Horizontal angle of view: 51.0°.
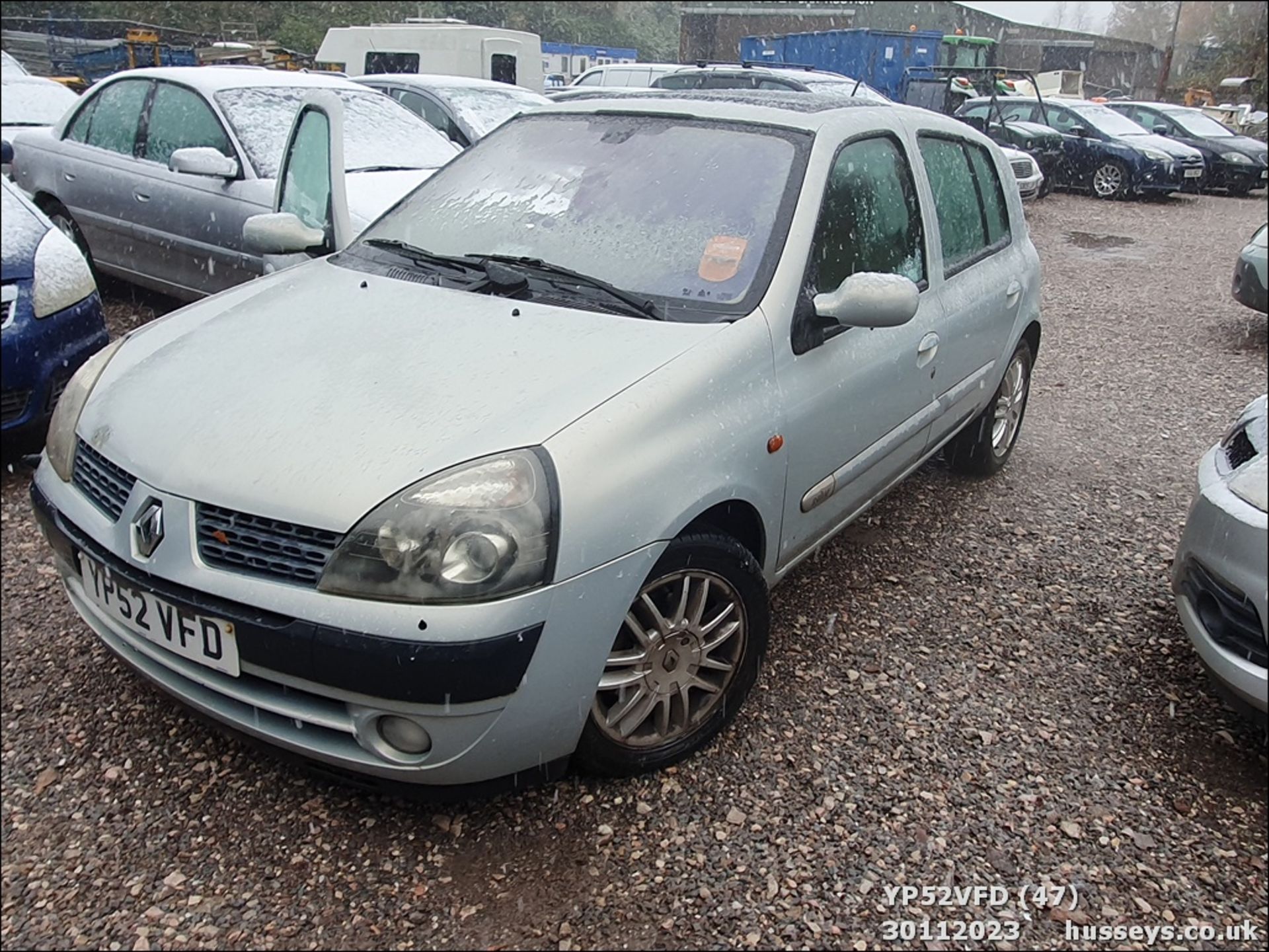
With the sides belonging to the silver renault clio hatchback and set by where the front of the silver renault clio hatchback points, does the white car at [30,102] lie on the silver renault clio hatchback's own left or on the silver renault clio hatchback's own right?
on the silver renault clio hatchback's own right

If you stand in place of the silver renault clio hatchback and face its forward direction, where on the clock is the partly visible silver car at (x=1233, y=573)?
The partly visible silver car is roughly at 8 o'clock from the silver renault clio hatchback.

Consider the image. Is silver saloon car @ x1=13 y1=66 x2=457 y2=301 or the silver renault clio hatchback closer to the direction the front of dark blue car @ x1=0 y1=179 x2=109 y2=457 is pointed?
the silver renault clio hatchback

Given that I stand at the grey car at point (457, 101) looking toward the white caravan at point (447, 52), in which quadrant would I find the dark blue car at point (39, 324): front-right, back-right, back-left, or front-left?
back-left

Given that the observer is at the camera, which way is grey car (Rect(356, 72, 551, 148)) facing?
facing the viewer and to the right of the viewer

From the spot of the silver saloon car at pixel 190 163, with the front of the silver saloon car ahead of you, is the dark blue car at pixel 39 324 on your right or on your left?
on your right

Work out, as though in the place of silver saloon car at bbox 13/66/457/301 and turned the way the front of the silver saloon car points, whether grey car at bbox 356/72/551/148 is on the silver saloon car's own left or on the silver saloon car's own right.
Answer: on the silver saloon car's own left

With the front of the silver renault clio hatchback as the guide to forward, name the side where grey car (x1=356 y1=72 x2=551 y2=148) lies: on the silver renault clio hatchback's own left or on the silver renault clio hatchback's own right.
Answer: on the silver renault clio hatchback's own right

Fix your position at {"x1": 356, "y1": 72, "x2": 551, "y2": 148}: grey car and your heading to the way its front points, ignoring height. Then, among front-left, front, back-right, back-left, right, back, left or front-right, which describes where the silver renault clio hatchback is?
front-right

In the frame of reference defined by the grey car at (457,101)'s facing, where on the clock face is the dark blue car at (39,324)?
The dark blue car is roughly at 2 o'clock from the grey car.

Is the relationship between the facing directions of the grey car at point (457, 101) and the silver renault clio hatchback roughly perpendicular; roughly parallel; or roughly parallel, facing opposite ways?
roughly perpendicular

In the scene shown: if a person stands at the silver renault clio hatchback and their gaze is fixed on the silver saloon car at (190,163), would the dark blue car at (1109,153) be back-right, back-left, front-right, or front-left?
front-right

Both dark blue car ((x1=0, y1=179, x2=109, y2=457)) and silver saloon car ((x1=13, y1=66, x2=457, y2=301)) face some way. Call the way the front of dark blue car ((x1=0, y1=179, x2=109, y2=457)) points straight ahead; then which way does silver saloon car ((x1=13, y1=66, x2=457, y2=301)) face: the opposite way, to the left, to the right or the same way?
the same way

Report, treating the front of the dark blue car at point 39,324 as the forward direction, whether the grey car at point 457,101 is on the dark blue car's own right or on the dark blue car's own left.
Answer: on the dark blue car's own left

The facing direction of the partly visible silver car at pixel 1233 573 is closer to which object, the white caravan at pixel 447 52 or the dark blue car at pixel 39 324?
the dark blue car

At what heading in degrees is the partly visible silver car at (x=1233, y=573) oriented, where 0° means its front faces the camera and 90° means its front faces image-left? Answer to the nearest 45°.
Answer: approximately 45°

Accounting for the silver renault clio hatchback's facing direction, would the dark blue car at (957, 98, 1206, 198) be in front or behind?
behind
